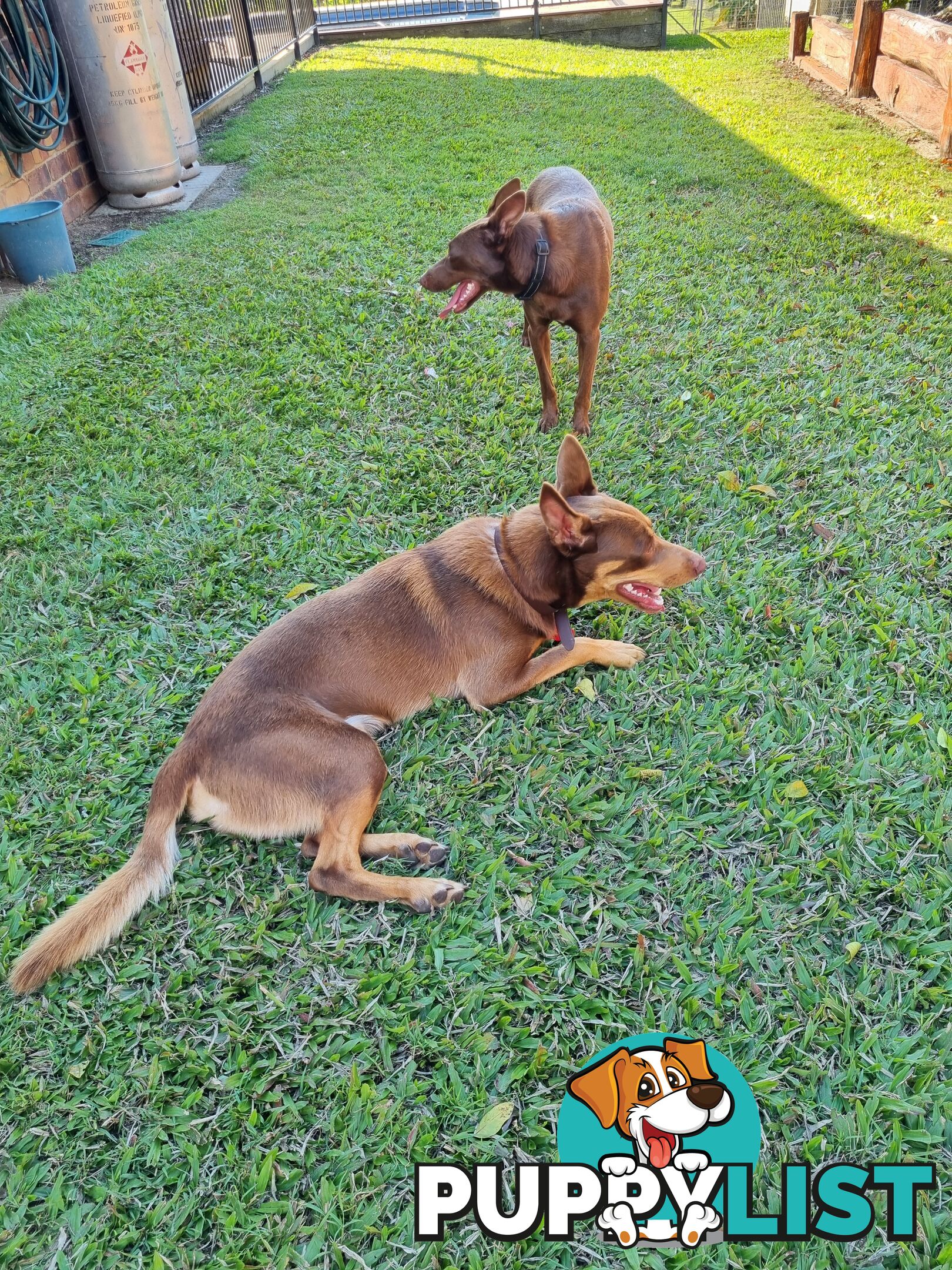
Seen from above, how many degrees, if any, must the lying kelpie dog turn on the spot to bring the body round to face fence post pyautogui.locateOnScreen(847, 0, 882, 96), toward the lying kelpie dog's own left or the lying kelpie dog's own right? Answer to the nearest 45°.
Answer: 0° — it already faces it

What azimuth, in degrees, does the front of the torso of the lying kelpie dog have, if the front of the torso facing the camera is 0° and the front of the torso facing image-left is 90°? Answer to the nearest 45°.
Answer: approximately 225°

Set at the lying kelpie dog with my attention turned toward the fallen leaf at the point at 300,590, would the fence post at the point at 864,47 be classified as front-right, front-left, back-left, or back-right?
front-right

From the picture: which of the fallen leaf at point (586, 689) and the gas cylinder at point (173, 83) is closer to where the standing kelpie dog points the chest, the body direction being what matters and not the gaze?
the fallen leaf

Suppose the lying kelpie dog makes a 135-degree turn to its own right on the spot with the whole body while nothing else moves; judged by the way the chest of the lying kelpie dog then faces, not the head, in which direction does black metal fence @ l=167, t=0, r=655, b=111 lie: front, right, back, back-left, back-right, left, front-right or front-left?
back

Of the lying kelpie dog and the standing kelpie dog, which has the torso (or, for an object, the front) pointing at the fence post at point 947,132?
the lying kelpie dog

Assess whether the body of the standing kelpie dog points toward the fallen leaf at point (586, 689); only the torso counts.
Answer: yes

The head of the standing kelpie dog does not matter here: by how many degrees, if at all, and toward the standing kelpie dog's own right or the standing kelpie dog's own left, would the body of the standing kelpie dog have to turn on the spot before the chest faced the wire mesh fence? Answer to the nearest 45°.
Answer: approximately 180°

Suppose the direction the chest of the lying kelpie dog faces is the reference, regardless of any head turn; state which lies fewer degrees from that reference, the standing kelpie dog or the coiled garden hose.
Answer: the standing kelpie dog

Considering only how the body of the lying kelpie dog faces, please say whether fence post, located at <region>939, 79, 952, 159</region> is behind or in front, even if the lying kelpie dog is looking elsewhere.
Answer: in front

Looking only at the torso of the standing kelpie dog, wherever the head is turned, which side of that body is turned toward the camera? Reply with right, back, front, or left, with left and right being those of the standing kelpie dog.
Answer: front

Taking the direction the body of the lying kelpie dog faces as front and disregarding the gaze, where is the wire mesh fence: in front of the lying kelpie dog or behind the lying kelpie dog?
in front

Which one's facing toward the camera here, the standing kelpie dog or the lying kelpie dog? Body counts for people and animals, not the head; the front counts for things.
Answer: the standing kelpie dog

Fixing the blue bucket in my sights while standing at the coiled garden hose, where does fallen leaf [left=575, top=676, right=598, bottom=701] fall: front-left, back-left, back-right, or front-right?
front-left

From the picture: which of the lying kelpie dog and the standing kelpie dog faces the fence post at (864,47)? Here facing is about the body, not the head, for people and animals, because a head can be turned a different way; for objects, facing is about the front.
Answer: the lying kelpie dog
